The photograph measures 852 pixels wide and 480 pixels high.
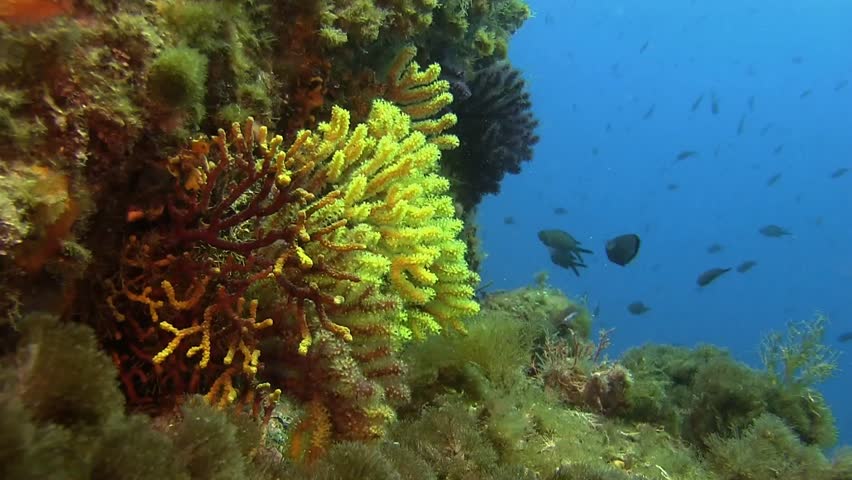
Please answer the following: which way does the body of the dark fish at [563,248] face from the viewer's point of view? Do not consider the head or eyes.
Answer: to the viewer's left

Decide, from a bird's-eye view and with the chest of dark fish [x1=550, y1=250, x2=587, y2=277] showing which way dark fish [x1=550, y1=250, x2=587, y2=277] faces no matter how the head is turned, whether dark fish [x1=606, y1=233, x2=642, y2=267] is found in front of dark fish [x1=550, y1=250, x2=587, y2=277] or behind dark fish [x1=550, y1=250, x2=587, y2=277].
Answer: behind

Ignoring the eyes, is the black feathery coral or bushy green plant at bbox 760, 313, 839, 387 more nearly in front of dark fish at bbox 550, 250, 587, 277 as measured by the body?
the black feathery coral

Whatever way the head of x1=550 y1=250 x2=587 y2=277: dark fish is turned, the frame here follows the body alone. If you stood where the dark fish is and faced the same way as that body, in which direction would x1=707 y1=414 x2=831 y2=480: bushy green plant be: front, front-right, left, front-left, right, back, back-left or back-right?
back-left

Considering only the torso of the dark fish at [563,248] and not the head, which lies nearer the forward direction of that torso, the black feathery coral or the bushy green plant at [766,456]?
the black feathery coral

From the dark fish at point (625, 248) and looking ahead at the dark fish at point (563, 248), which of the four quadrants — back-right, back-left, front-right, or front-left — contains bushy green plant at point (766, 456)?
back-left

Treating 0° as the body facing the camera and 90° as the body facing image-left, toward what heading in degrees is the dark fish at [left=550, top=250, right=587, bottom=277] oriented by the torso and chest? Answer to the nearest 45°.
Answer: approximately 90°
